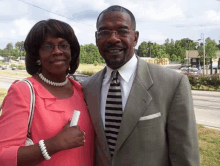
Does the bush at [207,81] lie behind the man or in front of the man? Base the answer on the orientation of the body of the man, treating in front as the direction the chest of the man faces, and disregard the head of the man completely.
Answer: behind

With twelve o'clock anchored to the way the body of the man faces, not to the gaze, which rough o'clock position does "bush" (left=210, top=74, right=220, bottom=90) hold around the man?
The bush is roughly at 5 o'clock from the man.

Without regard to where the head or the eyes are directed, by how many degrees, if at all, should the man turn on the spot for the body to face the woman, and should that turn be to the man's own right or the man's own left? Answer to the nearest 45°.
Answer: approximately 45° to the man's own right

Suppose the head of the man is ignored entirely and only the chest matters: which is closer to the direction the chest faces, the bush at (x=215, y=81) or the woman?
the woman

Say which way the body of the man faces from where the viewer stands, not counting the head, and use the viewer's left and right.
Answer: facing the viewer and to the left of the viewer

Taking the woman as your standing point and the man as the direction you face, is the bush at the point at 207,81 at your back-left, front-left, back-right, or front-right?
front-left

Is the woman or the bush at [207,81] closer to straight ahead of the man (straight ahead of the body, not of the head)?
the woman
